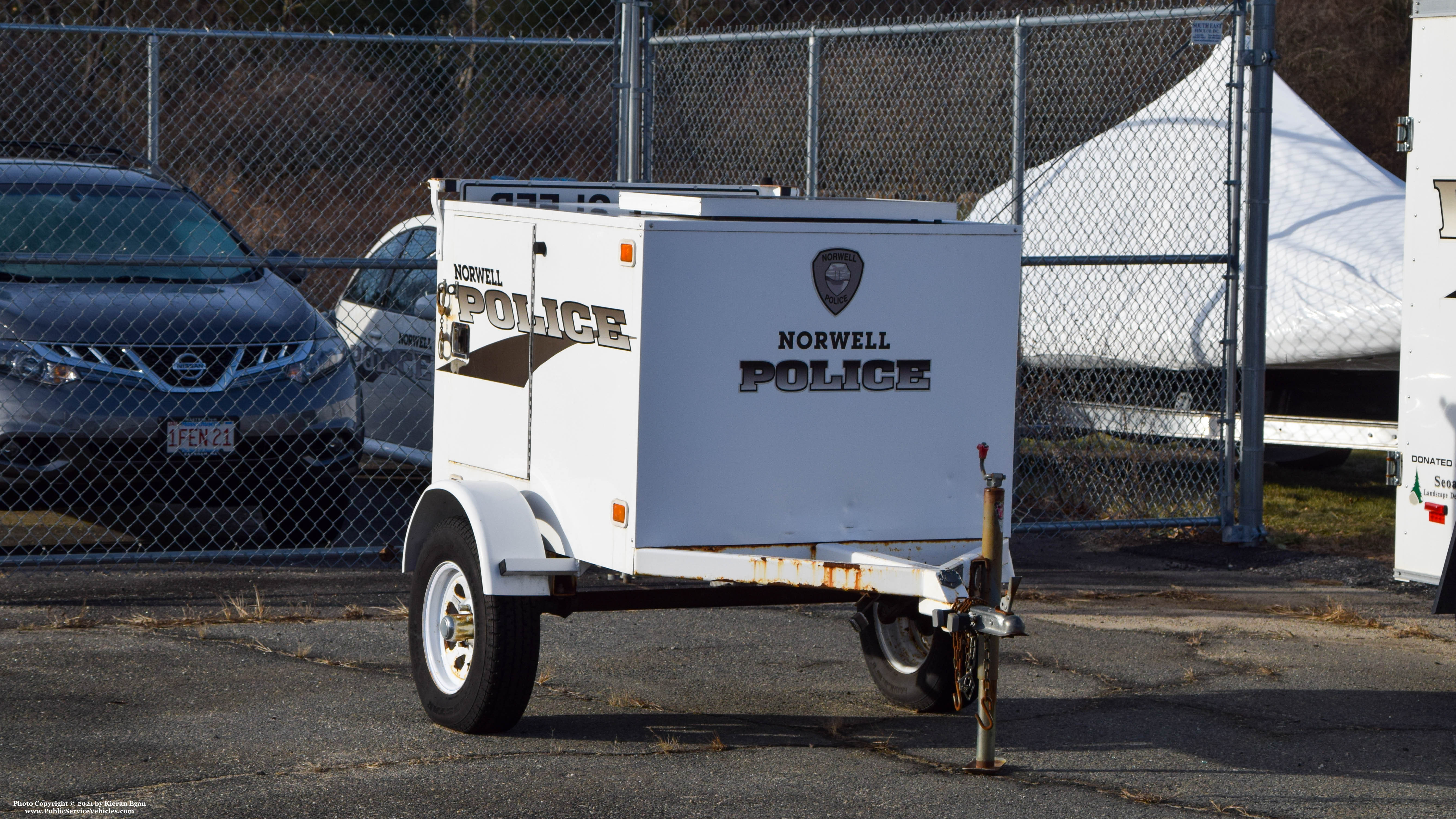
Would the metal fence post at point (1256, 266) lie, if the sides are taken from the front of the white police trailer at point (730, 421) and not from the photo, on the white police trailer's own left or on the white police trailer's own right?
on the white police trailer's own left

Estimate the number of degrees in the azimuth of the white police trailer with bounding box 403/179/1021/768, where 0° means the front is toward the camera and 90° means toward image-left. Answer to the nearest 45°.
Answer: approximately 315°

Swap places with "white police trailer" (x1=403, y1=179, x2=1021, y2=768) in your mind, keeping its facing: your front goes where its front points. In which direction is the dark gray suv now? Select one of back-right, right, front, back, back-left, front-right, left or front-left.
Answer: back

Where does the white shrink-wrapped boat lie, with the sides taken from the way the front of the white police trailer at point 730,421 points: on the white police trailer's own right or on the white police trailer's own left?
on the white police trailer's own left

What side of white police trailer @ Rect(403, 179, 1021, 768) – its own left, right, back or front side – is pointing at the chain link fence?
back
